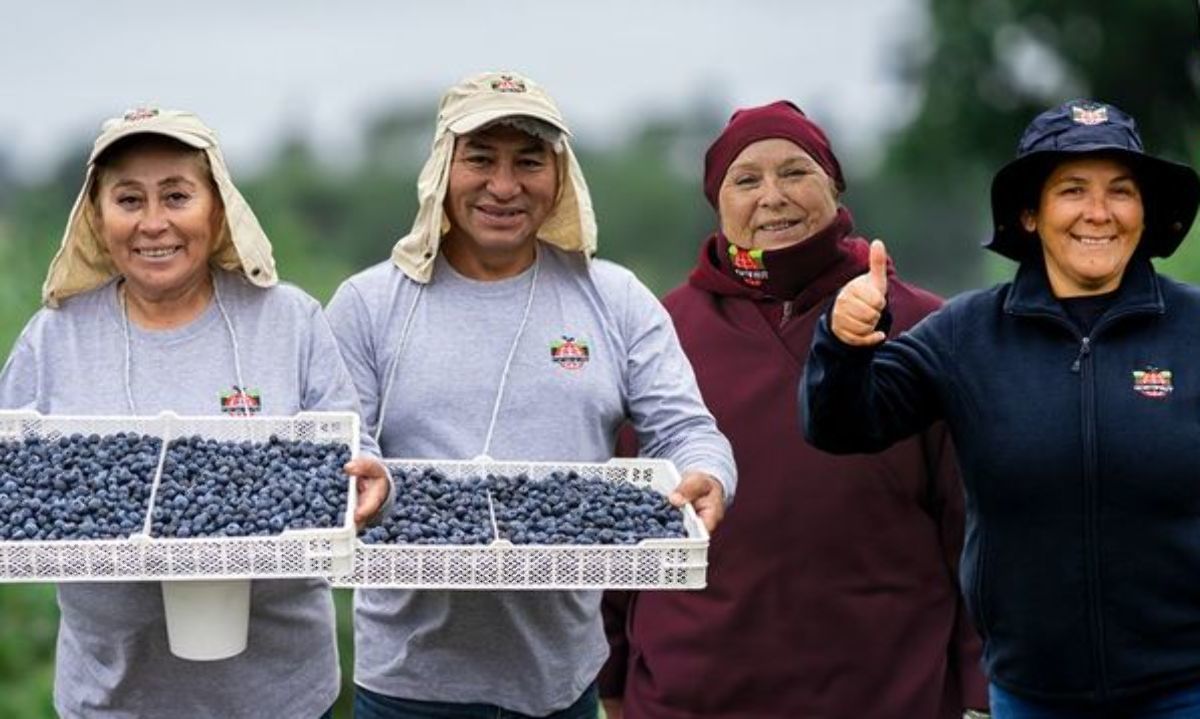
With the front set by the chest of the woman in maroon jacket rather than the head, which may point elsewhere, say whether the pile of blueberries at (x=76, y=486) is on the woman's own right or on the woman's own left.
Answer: on the woman's own right

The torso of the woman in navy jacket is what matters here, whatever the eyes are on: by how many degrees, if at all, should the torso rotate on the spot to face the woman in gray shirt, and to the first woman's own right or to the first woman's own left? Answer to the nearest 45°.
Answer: approximately 90° to the first woman's own right

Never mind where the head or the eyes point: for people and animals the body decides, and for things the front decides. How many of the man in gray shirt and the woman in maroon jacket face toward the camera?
2

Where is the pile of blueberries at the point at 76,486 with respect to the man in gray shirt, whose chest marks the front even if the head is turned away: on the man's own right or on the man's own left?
on the man's own right

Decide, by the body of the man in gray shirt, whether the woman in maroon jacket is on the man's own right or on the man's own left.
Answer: on the man's own left

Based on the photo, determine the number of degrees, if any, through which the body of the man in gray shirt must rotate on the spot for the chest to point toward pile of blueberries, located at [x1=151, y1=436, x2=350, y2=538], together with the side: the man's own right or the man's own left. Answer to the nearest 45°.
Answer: approximately 45° to the man's own right
